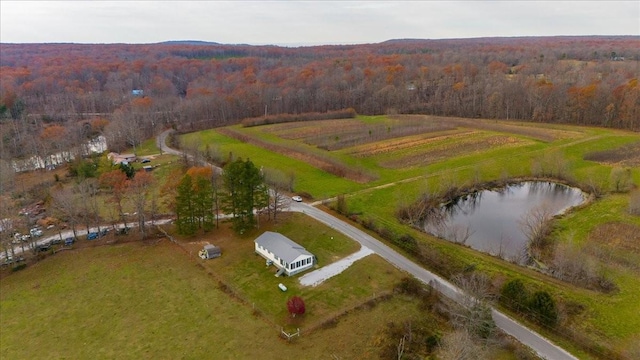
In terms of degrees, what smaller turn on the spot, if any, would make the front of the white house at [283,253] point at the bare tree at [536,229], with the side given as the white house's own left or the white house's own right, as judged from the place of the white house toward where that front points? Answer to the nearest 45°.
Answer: approximately 45° to the white house's own left

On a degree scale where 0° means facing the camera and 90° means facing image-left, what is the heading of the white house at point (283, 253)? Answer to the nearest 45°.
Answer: approximately 315°

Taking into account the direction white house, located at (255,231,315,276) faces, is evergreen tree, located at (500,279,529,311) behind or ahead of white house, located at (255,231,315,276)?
ahead

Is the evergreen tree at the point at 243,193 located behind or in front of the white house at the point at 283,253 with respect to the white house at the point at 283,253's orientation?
behind

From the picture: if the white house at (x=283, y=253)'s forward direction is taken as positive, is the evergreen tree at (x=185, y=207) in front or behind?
behind

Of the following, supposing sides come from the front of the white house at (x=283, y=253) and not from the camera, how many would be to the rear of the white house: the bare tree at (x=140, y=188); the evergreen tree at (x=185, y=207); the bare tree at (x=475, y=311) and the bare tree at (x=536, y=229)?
2

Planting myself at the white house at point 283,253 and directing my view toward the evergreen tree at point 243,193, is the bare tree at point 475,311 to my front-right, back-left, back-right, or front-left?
back-right

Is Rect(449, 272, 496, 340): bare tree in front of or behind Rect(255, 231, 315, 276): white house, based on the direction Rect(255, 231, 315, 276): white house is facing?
in front
